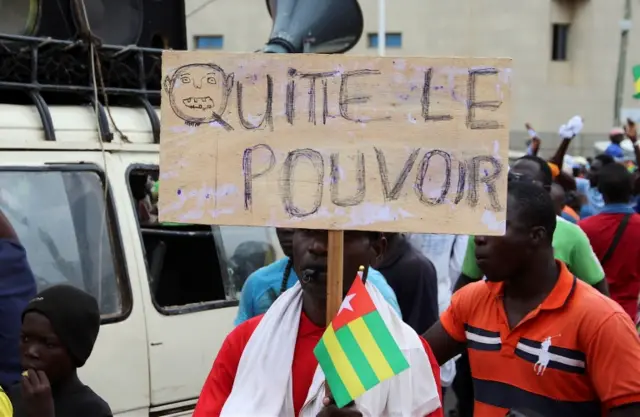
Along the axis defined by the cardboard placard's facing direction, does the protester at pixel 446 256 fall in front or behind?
behind

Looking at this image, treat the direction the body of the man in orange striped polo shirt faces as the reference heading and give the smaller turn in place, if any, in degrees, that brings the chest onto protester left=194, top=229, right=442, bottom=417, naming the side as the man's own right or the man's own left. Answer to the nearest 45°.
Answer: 0° — they already face them

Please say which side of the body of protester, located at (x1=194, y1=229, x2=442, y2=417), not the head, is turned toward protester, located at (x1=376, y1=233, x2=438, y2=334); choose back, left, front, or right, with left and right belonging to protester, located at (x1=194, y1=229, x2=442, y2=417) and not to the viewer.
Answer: back

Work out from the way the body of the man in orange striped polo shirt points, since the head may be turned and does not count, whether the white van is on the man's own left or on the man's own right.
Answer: on the man's own right

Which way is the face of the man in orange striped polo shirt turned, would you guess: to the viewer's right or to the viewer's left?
to the viewer's left

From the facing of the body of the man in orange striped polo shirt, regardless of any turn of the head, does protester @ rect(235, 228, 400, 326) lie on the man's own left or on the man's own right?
on the man's own right

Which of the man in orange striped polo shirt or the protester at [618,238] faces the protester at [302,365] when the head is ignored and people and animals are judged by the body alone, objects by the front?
the man in orange striped polo shirt

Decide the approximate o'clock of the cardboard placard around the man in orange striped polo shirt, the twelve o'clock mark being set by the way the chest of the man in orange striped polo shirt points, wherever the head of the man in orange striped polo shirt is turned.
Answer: The cardboard placard is roughly at 12 o'clock from the man in orange striped polo shirt.
